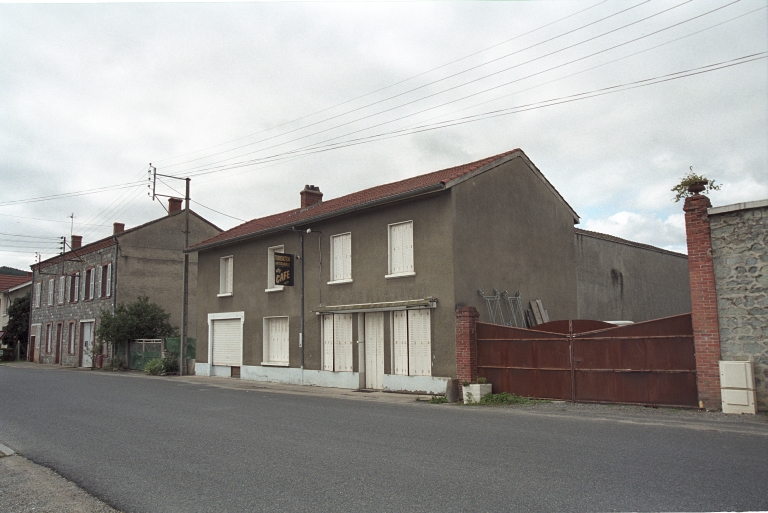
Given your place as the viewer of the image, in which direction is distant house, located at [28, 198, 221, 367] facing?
facing the viewer and to the left of the viewer

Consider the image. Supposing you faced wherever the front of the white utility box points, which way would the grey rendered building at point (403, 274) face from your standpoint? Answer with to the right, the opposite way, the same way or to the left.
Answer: the same way

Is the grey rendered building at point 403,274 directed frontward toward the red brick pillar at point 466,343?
no

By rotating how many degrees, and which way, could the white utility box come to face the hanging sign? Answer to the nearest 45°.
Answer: approximately 90° to its right

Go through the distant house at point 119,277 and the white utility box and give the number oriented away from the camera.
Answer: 0

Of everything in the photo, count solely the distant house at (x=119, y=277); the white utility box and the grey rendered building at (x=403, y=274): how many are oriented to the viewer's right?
0

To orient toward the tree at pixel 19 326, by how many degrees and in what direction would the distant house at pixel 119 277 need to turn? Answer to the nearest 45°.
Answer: approximately 135° to its right

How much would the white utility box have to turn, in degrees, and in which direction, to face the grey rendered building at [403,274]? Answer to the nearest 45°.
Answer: approximately 135° to its right

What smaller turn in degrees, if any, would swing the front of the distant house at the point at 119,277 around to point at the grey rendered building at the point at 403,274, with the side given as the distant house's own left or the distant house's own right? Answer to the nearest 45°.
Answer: approximately 45° to the distant house's own left

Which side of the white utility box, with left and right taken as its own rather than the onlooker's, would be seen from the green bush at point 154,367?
right

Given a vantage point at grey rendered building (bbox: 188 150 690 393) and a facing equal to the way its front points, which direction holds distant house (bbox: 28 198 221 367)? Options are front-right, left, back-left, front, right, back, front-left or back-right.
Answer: right

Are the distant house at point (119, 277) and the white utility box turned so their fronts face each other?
no

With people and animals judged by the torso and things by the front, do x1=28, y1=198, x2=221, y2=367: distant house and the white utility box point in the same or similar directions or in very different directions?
same or similar directions

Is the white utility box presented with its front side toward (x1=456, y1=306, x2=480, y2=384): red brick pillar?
no

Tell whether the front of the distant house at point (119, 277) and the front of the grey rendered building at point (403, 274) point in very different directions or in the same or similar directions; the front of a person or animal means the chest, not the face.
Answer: same or similar directions

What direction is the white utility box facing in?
toward the camera

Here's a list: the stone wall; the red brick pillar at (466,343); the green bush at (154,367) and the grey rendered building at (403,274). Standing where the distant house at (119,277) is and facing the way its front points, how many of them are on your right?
0

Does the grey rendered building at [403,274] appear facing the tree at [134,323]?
no

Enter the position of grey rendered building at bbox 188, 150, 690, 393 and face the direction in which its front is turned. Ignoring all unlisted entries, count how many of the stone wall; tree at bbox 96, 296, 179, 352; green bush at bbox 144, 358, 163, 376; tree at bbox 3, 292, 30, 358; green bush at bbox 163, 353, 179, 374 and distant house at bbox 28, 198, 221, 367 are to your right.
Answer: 5
